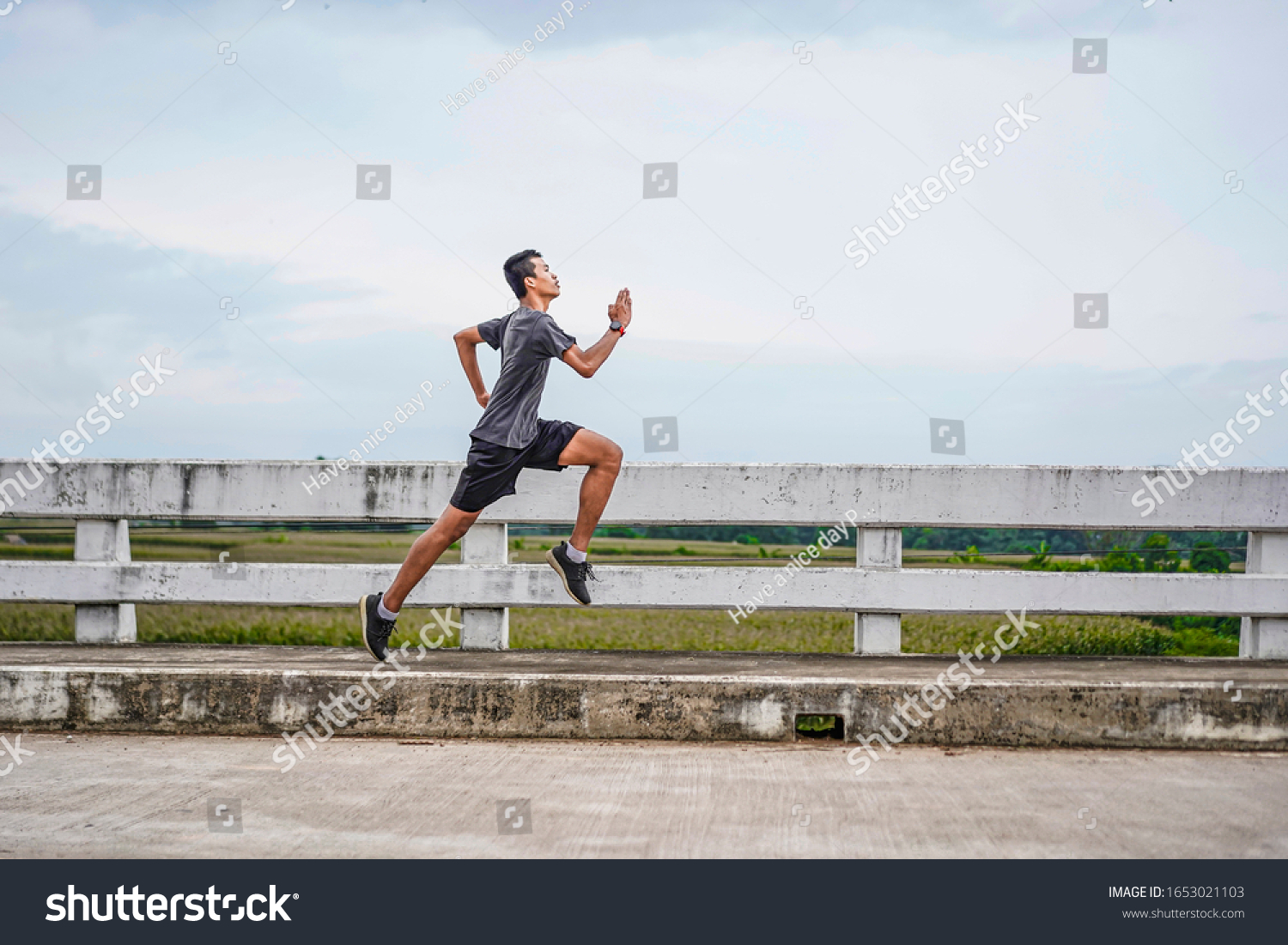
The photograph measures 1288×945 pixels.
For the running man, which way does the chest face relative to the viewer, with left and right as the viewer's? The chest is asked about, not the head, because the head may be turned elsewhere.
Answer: facing to the right of the viewer

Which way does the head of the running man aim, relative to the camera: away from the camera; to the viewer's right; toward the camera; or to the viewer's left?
to the viewer's right
